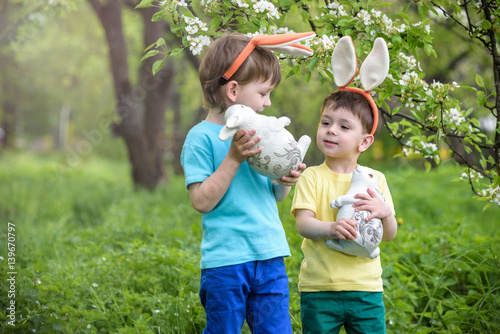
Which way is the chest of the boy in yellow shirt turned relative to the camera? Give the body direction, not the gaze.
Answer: toward the camera

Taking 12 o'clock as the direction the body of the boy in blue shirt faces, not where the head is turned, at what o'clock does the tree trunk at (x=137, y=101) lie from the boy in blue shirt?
The tree trunk is roughly at 7 o'clock from the boy in blue shirt.

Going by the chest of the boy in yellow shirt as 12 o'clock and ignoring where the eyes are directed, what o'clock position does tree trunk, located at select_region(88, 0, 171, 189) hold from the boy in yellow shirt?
The tree trunk is roughly at 5 o'clock from the boy in yellow shirt.

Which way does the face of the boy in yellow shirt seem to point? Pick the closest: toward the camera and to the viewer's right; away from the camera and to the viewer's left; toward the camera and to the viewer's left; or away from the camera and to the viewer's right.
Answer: toward the camera and to the viewer's left

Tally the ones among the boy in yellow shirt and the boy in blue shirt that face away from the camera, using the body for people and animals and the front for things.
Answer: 0

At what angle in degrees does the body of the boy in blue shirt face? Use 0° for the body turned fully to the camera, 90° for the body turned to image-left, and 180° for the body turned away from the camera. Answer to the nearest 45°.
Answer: approximately 315°
